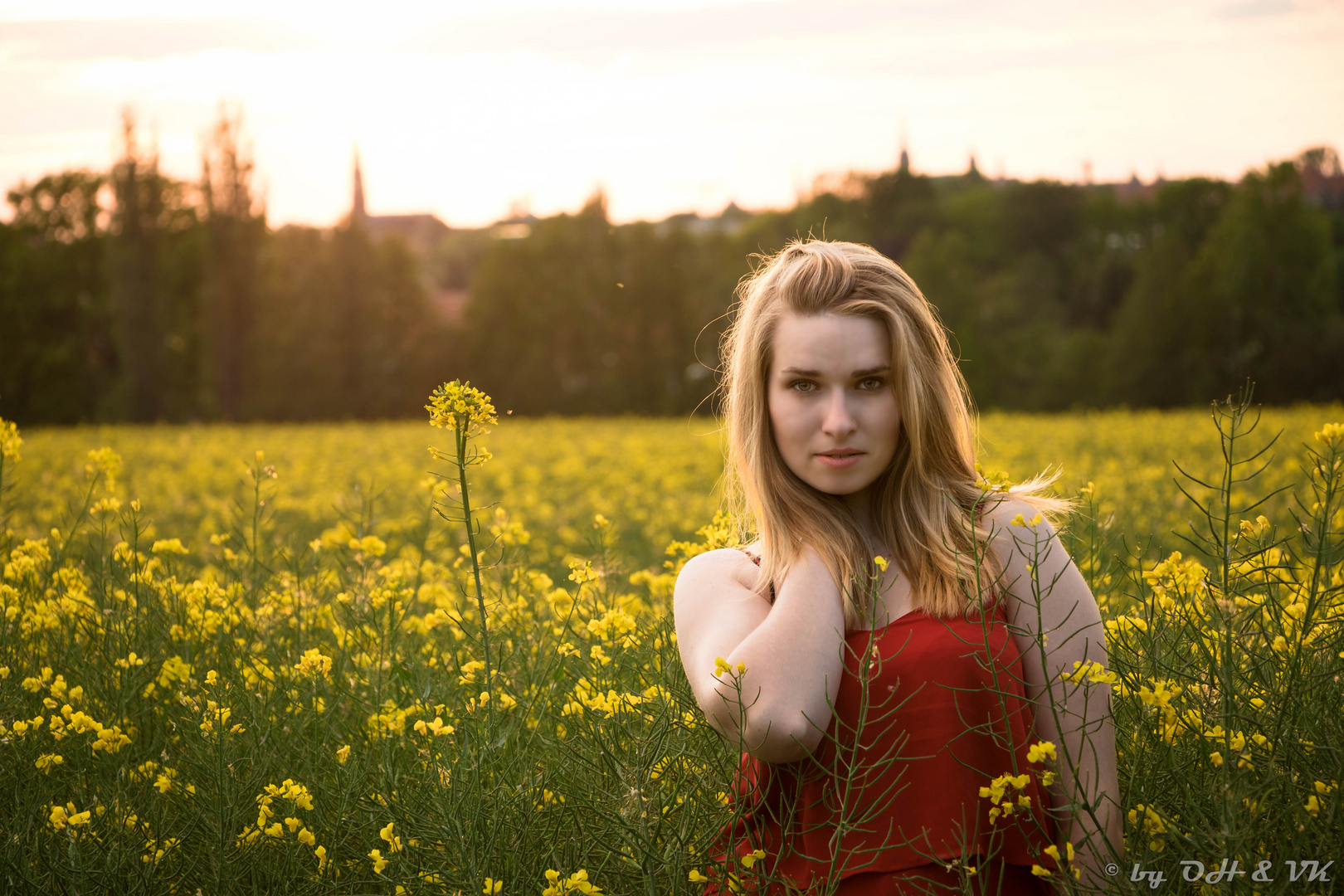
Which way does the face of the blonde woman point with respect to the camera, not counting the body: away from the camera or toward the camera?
toward the camera

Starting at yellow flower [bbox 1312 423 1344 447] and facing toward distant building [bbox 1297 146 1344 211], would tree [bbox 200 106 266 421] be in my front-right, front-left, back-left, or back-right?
front-left

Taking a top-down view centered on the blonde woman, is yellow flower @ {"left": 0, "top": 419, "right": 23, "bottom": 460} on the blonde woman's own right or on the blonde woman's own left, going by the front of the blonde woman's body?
on the blonde woman's own right

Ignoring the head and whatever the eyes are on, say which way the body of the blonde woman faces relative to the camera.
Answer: toward the camera

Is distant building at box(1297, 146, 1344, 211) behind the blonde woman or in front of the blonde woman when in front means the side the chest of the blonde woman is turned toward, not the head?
behind

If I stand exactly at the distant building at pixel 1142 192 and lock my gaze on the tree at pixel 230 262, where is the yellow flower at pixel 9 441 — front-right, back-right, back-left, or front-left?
front-left

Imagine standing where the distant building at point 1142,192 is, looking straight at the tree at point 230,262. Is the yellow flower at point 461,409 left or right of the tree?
left
